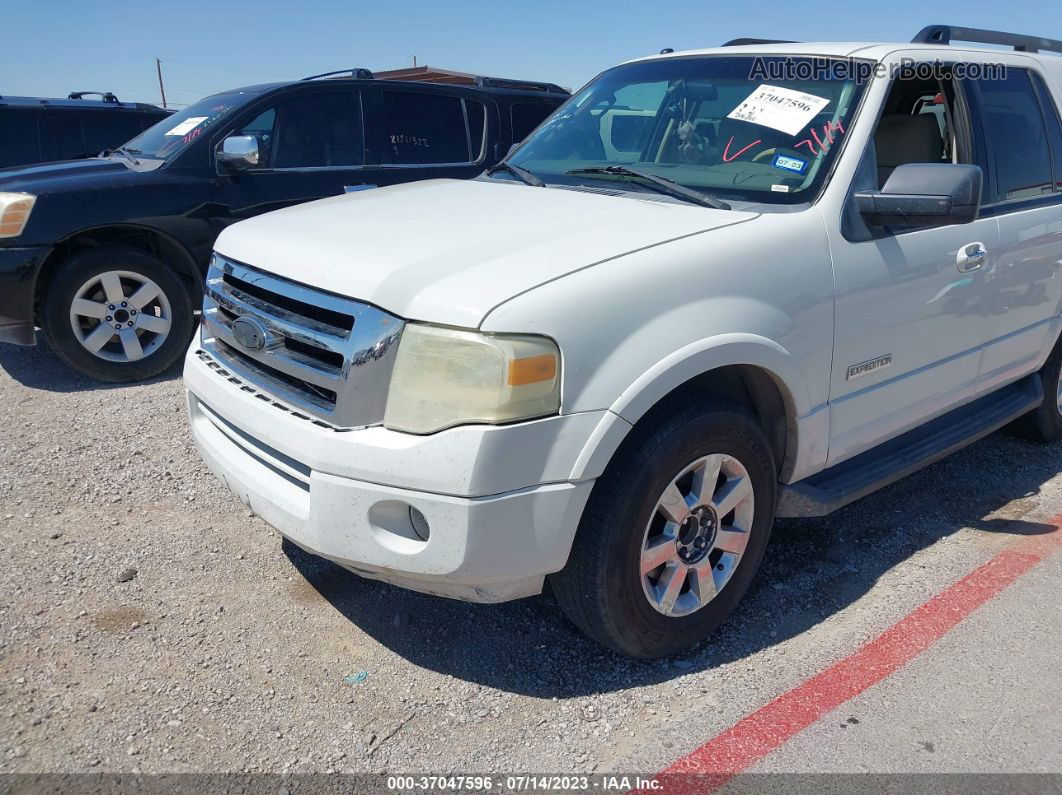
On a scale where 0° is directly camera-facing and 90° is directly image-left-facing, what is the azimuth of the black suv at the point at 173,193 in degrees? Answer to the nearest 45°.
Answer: approximately 90°

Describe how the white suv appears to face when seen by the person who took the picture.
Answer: facing the viewer and to the left of the viewer

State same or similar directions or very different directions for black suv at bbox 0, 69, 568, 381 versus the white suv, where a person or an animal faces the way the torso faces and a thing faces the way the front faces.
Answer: same or similar directions

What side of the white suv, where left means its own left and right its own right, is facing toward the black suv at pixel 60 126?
right

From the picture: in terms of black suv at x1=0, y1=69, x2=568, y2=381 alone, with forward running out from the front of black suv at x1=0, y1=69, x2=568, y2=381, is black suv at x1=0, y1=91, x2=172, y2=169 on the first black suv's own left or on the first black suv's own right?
on the first black suv's own right

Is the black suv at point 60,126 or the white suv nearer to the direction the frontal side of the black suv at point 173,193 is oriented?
the black suv

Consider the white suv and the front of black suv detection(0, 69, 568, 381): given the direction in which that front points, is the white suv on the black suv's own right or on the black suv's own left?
on the black suv's own left

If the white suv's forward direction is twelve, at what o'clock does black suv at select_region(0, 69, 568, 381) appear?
The black suv is roughly at 3 o'clock from the white suv.

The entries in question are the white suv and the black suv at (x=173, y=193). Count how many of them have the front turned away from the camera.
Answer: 0
